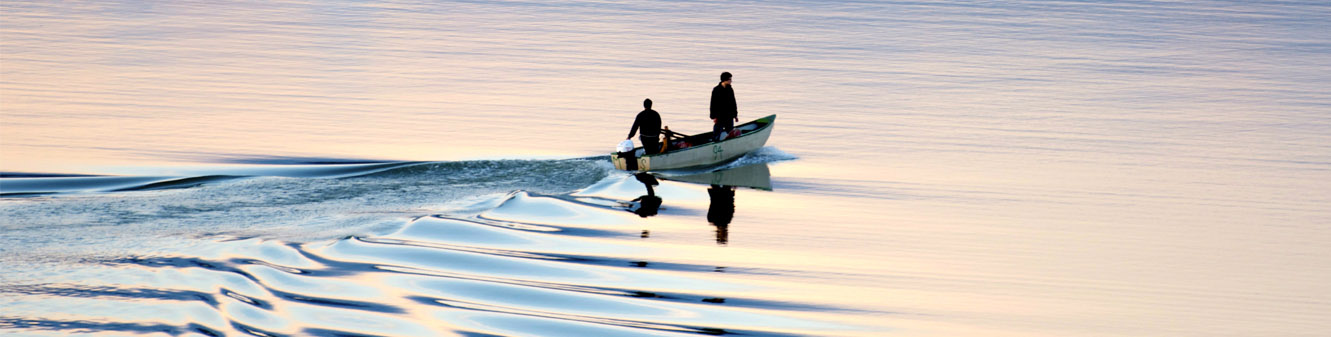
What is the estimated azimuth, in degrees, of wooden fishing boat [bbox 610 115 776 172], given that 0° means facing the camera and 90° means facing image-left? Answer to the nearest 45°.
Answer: approximately 225°
